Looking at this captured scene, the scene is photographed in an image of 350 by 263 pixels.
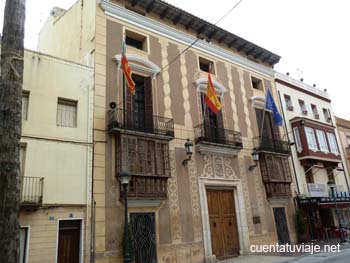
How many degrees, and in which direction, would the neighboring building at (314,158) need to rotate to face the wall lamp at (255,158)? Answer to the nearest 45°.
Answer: approximately 90° to its right

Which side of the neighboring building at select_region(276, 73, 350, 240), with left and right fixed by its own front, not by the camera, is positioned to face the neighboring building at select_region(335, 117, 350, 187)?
left

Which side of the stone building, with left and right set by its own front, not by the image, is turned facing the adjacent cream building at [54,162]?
right

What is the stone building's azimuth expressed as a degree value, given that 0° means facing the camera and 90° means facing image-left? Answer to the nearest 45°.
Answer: approximately 315°

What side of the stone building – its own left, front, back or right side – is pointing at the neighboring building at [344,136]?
left

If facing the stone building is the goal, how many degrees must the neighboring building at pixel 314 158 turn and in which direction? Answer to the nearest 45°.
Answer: approximately 90° to its right

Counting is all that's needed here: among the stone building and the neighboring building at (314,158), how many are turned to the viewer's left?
0
